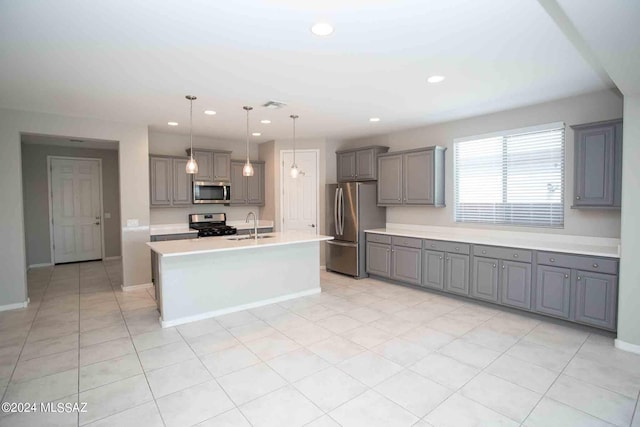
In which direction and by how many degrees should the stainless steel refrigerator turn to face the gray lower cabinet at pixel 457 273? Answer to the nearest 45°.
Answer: approximately 90° to its left

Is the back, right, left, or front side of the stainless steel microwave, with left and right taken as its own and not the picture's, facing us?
front

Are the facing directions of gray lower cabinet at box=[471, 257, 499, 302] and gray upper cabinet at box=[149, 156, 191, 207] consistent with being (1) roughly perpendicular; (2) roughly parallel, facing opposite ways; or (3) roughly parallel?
roughly perpendicular

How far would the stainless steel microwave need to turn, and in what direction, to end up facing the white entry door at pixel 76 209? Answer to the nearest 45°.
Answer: approximately 135° to its right

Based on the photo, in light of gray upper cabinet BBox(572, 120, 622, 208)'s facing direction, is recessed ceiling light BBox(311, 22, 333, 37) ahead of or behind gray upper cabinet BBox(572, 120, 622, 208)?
ahead

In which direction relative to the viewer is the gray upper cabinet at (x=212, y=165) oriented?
toward the camera

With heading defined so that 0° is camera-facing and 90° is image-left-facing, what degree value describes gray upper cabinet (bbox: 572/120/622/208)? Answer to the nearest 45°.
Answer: approximately 45°

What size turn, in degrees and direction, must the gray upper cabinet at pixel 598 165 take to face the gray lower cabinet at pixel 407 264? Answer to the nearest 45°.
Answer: approximately 45° to its right

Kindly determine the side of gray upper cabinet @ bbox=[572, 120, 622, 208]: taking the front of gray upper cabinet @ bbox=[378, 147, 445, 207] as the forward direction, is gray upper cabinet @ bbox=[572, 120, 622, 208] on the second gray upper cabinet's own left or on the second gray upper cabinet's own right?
on the second gray upper cabinet's own left

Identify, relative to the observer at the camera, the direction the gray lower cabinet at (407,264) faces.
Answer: facing the viewer and to the left of the viewer

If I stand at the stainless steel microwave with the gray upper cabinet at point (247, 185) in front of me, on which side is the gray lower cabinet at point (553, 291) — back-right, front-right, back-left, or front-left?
front-right

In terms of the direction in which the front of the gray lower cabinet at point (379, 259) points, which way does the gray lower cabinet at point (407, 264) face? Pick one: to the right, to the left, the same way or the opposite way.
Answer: the same way

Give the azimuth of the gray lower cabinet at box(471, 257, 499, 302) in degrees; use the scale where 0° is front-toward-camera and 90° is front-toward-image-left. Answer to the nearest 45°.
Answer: approximately 45°

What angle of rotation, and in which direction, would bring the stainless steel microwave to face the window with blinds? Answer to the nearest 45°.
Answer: approximately 45° to its left

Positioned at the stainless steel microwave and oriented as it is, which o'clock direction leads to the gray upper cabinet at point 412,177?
The gray upper cabinet is roughly at 10 o'clock from the stainless steel microwave.

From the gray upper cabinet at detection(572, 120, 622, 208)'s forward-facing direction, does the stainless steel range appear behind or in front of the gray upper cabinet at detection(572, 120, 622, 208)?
in front

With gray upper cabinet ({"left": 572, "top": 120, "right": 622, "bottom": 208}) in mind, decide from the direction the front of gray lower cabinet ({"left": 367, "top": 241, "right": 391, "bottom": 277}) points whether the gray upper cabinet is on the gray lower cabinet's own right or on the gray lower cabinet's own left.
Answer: on the gray lower cabinet's own left

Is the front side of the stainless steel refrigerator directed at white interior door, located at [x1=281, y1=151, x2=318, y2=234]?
no

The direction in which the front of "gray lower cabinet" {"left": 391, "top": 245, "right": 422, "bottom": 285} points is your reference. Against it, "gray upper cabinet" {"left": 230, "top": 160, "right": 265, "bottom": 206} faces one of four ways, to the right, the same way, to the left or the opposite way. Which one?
to the left
